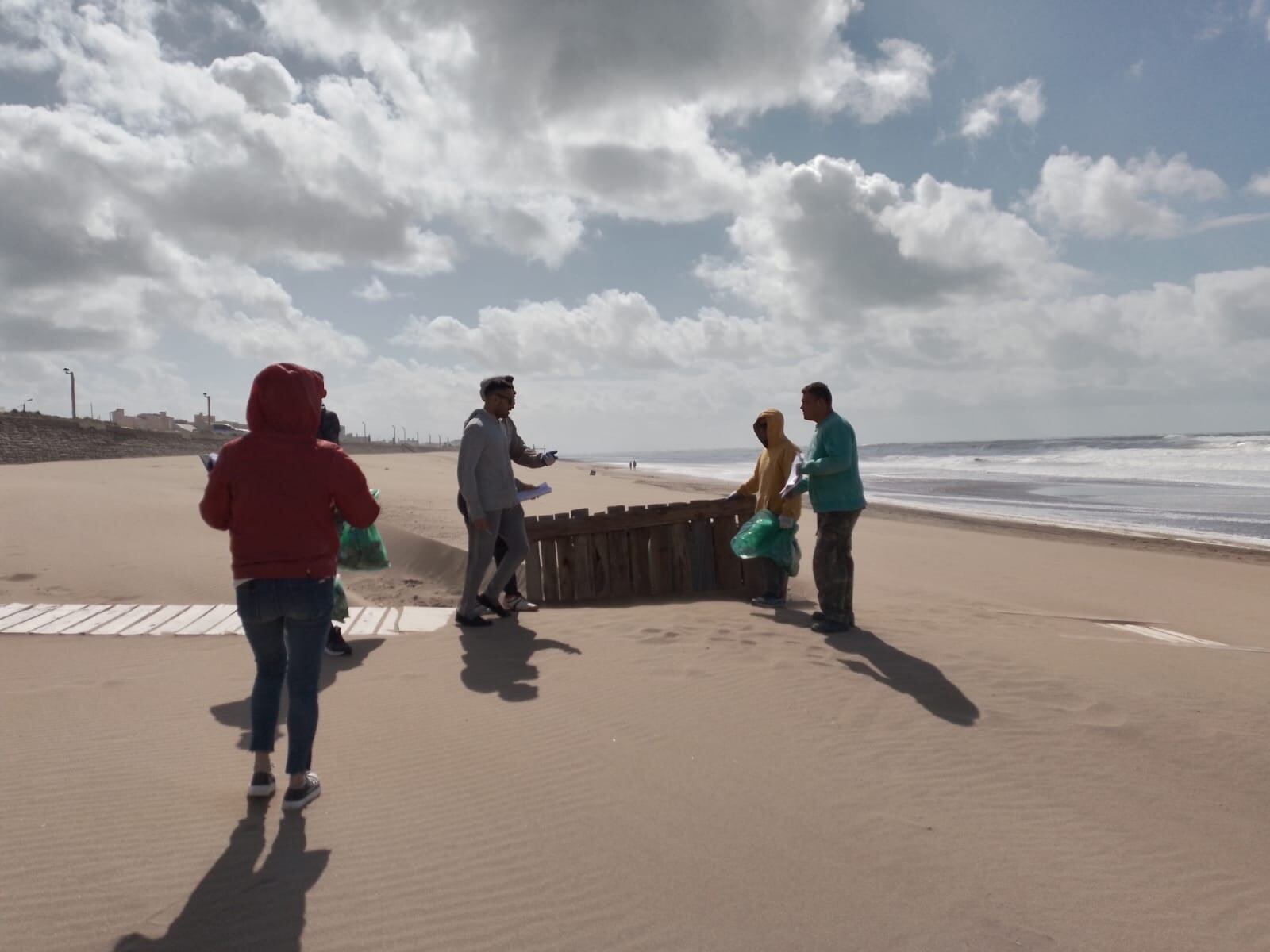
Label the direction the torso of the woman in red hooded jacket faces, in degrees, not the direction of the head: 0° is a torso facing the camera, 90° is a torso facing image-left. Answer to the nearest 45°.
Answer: approximately 180°

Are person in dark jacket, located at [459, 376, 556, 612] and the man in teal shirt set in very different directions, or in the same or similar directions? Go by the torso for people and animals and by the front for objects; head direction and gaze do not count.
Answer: very different directions

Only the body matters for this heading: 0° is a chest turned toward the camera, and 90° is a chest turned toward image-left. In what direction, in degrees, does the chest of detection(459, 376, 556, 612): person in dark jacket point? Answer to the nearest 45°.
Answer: approximately 270°

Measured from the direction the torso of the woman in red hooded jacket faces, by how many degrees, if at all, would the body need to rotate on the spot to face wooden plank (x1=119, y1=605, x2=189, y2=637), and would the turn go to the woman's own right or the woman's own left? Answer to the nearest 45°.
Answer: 0° — they already face it

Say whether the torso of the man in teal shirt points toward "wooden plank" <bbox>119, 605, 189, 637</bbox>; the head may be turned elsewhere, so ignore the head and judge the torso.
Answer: yes

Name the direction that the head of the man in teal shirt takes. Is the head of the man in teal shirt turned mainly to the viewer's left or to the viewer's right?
to the viewer's left

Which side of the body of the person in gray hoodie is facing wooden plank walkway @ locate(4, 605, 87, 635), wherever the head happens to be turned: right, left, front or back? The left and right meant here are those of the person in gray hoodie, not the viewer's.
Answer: back

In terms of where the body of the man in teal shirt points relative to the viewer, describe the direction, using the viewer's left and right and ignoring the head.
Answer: facing to the left of the viewer

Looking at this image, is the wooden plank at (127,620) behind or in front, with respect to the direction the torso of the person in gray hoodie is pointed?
behind

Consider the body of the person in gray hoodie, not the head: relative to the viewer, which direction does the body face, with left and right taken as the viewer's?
facing to the right of the viewer

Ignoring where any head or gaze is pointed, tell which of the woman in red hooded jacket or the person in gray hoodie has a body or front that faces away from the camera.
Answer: the woman in red hooded jacket
